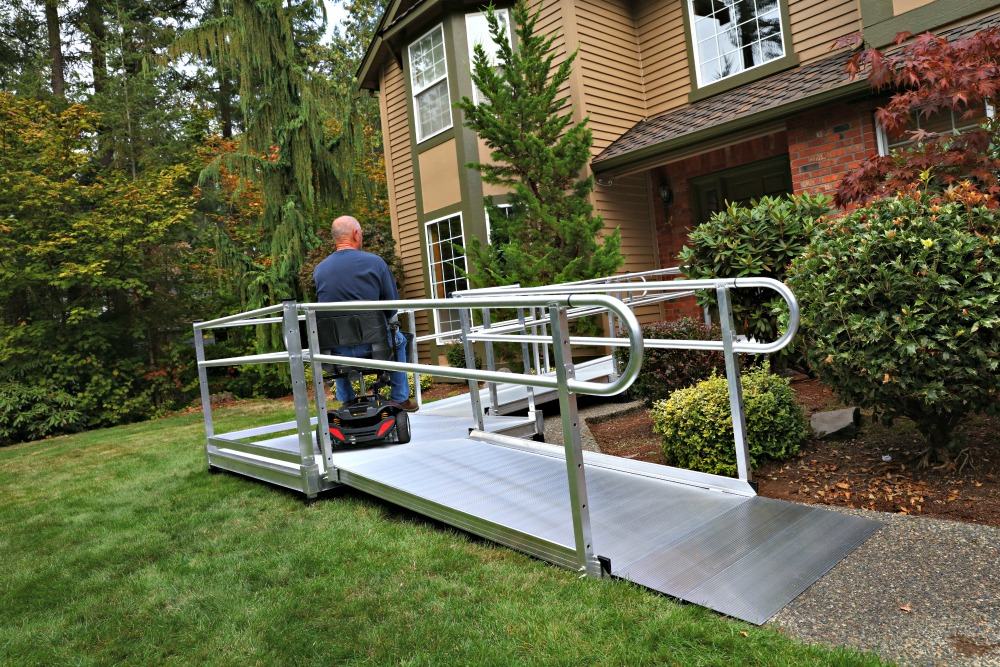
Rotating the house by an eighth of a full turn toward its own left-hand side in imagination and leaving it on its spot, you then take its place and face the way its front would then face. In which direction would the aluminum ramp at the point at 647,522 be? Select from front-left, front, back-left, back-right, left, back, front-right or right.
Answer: front

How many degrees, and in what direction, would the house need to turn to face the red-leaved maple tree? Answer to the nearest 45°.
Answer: approximately 45° to its left

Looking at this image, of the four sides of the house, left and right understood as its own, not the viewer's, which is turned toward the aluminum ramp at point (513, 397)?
front

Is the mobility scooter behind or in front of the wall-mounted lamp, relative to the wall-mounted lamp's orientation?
in front

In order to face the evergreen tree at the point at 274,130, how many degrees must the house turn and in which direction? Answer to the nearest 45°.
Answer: approximately 45° to its right

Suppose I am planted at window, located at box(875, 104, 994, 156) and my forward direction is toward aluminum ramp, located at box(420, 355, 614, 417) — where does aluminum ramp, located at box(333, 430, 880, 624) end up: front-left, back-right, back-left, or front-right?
front-left

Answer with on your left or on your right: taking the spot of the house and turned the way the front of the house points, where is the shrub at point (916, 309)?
on your left

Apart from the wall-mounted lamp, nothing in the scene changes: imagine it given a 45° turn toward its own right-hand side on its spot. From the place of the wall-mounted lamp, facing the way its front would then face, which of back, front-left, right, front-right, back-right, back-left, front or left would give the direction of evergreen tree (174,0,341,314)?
front

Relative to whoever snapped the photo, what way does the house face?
facing the viewer and to the left of the viewer

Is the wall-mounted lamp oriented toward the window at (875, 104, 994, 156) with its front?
no

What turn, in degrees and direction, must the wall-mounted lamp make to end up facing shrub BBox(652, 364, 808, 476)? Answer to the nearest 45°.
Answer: approximately 45° to its left

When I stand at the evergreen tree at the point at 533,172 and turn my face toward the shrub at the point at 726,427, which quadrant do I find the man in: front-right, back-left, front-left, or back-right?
front-right

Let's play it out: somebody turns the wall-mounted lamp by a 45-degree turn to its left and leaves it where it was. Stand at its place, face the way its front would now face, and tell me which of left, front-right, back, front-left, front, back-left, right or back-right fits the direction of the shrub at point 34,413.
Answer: right

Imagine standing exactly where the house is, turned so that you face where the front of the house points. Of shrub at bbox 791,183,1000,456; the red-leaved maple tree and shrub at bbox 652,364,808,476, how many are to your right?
0
